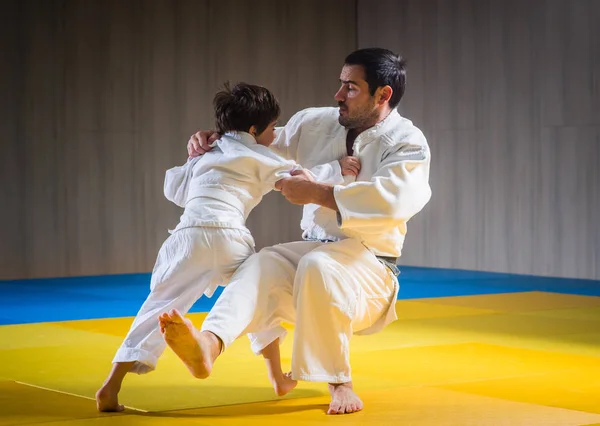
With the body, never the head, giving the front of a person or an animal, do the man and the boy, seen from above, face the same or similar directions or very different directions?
very different directions

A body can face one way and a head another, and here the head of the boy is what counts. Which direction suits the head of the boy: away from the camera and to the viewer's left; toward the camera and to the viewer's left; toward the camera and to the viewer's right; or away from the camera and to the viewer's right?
away from the camera and to the viewer's right

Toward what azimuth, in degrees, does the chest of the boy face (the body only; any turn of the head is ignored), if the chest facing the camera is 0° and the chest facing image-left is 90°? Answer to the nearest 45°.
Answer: approximately 225°

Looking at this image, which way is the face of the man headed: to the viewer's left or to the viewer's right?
to the viewer's left
